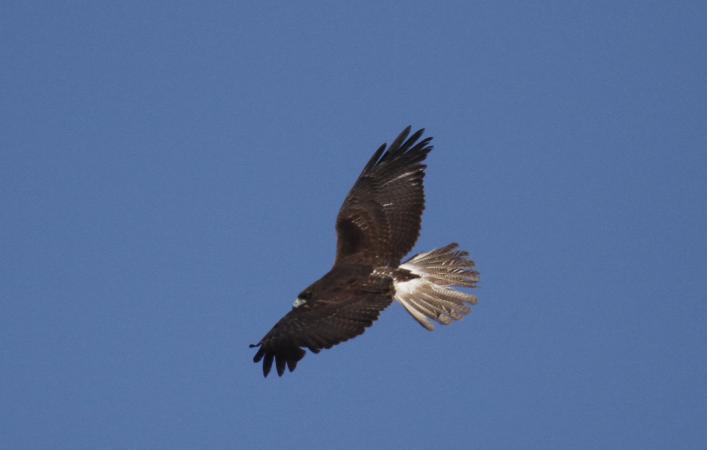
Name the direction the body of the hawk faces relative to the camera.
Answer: to the viewer's left
